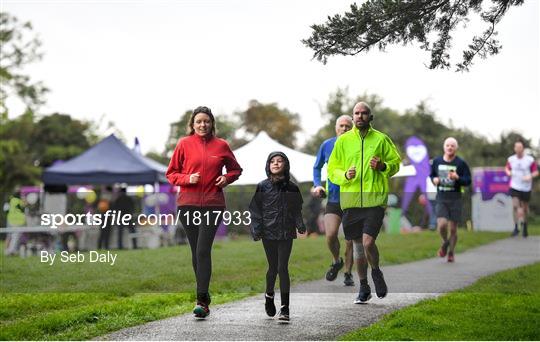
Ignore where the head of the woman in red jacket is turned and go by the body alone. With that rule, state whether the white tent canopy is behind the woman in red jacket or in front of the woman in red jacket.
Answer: behind

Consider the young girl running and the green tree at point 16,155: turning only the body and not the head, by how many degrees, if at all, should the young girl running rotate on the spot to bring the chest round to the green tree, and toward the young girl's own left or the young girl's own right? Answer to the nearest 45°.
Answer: approximately 135° to the young girl's own right

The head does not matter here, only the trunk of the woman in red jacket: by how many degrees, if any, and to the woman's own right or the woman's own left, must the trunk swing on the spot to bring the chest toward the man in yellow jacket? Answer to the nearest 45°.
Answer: approximately 90° to the woman's own left

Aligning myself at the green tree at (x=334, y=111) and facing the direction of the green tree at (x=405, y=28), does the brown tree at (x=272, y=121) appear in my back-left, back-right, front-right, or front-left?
back-right

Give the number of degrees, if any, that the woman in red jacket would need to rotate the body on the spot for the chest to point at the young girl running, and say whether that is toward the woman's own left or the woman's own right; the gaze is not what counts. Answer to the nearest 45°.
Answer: approximately 90° to the woman's own left

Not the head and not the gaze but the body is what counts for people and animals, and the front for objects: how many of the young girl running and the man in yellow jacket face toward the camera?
2

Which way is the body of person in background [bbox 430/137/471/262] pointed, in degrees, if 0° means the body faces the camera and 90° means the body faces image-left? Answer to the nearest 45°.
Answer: approximately 0°
